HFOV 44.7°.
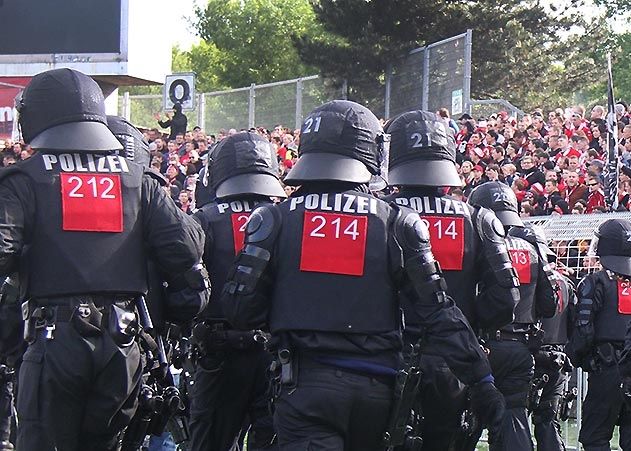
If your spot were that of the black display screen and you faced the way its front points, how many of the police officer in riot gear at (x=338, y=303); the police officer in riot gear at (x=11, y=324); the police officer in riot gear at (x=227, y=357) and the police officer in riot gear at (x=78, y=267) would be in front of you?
4

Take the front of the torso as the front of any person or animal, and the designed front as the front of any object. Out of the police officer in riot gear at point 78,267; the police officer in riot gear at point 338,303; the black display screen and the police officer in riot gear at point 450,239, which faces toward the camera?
the black display screen

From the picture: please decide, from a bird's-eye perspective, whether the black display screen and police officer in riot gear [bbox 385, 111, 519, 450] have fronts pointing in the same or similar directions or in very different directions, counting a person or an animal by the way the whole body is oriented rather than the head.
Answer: very different directions

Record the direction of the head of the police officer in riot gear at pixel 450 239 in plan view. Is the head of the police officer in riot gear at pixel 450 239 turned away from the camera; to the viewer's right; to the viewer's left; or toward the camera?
away from the camera

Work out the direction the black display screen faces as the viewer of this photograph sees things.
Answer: facing the viewer

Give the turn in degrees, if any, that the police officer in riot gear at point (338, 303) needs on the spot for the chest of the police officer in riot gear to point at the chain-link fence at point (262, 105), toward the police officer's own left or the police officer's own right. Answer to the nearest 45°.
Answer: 0° — they already face it

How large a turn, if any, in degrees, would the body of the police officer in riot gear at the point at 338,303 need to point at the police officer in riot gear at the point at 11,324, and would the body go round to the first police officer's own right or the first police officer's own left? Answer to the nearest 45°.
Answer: approximately 90° to the first police officer's own left

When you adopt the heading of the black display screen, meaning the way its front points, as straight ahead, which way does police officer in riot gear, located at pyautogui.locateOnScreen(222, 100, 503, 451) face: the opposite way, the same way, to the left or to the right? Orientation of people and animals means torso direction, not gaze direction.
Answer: the opposite way

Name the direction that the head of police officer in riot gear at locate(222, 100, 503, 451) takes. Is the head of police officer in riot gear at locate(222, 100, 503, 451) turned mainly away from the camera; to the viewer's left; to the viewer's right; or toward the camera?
away from the camera

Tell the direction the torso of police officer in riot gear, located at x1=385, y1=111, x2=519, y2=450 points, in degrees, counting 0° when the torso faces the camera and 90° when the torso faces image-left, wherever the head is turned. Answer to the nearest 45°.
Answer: approximately 180°

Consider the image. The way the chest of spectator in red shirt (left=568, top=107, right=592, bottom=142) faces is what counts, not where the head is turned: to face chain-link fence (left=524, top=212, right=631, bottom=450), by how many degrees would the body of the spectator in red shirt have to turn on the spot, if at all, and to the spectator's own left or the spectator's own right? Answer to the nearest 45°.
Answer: approximately 45° to the spectator's own left

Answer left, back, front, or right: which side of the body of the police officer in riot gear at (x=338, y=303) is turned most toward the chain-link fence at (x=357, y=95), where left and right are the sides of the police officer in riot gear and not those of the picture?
front

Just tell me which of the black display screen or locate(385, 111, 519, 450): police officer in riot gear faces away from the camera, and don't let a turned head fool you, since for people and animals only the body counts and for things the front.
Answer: the police officer in riot gear

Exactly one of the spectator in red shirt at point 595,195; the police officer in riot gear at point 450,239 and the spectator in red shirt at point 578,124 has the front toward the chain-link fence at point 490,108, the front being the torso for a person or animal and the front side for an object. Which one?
the police officer in riot gear

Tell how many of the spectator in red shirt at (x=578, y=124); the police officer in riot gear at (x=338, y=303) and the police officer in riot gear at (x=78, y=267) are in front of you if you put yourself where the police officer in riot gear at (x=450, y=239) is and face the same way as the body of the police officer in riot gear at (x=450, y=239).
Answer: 1

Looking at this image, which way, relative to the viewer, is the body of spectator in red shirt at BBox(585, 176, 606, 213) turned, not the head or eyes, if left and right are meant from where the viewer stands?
facing the viewer and to the left of the viewer

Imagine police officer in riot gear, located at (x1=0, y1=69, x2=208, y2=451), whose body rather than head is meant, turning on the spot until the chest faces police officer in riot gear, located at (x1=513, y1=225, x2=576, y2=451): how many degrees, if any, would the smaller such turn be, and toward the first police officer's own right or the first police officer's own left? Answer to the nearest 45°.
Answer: approximately 45° to the first police officer's own right

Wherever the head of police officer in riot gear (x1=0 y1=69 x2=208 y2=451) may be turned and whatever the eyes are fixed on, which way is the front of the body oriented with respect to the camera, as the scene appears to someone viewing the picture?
away from the camera
